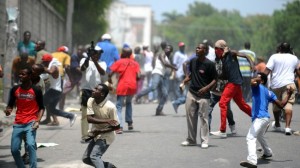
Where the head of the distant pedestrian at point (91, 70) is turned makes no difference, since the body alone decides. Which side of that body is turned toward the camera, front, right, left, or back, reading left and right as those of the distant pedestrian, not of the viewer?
front

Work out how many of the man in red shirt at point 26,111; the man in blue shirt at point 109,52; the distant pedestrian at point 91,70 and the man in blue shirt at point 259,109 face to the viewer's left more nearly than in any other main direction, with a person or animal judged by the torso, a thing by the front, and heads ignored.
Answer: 1

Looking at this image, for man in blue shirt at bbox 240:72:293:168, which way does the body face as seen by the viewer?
to the viewer's left

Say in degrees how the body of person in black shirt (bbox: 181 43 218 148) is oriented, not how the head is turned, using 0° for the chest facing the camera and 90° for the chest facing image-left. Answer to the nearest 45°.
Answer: approximately 45°

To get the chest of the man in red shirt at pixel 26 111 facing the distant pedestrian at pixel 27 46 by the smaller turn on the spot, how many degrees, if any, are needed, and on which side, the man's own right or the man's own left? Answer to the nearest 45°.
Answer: approximately 180°

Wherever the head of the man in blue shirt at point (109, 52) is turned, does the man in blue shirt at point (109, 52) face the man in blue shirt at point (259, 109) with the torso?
no

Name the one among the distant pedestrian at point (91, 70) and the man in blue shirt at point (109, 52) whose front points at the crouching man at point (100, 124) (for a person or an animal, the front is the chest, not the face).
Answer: the distant pedestrian

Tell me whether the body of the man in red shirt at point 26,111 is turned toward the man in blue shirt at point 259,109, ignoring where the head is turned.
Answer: no

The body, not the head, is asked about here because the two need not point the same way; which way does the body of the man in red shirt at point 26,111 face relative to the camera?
toward the camera

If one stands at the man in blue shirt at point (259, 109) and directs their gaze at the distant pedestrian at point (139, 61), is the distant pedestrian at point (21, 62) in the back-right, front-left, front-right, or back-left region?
front-left

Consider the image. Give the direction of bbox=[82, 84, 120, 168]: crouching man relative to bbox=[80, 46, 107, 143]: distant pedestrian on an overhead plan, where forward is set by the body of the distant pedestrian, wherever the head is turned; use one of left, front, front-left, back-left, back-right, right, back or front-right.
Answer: front

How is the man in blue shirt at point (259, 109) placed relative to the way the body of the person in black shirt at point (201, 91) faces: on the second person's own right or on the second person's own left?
on the second person's own left

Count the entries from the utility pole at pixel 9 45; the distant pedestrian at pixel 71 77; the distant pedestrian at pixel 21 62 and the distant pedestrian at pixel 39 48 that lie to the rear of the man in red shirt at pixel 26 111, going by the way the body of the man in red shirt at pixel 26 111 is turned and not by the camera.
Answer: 4
